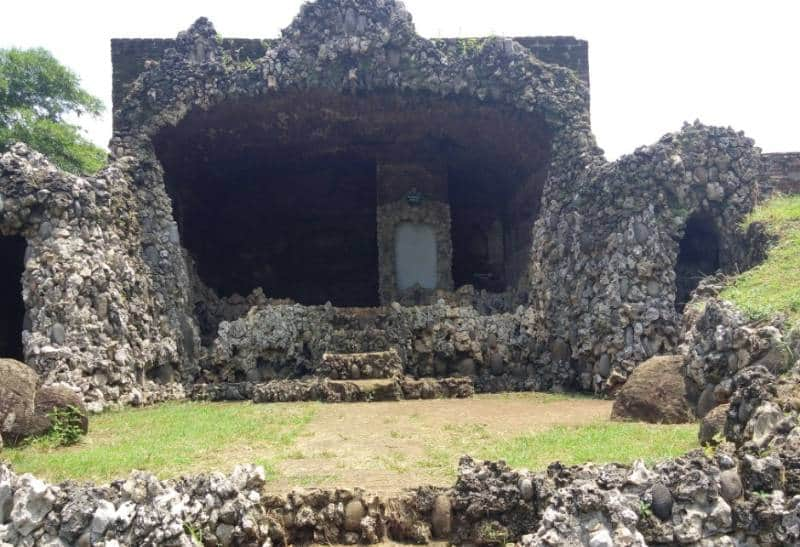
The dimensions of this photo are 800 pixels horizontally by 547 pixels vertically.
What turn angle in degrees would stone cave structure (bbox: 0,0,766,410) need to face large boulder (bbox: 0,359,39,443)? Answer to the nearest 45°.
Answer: approximately 45° to its right

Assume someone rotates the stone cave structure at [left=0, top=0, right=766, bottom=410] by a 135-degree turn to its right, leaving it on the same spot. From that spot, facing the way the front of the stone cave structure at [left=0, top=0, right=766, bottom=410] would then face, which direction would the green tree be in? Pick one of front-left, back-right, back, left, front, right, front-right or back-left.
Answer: front

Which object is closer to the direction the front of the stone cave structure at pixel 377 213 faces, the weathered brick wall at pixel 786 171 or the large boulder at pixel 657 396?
the large boulder

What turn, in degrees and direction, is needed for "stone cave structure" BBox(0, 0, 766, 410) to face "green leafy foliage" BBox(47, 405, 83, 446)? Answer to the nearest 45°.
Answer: approximately 45° to its right

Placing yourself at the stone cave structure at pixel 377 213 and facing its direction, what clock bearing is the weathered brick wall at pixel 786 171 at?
The weathered brick wall is roughly at 9 o'clock from the stone cave structure.

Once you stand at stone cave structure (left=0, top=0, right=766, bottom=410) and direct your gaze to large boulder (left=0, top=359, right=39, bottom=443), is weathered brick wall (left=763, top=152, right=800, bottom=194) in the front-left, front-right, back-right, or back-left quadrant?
back-left

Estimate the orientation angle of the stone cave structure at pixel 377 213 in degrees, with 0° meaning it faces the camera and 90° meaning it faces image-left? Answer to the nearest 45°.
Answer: approximately 0°
